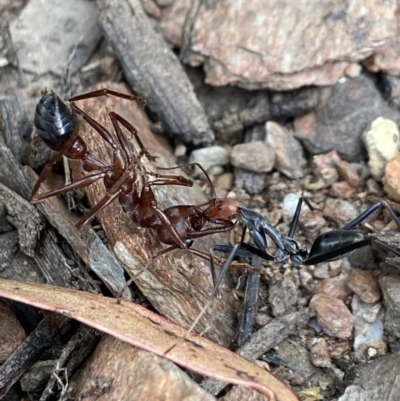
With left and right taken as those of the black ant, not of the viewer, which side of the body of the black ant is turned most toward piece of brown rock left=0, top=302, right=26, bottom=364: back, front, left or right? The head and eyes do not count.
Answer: front

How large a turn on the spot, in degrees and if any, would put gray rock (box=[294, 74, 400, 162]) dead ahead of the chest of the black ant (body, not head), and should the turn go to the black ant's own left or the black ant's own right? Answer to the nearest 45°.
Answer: approximately 135° to the black ant's own right

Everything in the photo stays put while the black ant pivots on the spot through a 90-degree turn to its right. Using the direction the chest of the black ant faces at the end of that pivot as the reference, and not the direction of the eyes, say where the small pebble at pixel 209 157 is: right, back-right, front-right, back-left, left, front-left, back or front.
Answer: front

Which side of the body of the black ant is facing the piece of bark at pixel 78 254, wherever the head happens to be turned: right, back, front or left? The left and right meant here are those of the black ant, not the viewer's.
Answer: front

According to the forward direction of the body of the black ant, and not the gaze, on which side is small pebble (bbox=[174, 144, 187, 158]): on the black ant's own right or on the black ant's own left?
on the black ant's own right

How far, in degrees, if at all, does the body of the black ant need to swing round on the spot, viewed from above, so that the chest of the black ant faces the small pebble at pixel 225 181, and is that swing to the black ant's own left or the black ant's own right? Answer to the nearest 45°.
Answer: approximately 90° to the black ant's own right

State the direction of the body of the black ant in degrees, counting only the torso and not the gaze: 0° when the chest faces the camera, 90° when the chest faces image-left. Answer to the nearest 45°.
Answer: approximately 90°

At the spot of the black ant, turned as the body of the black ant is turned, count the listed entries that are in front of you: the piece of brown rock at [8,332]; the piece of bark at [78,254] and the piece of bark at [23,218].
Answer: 3
